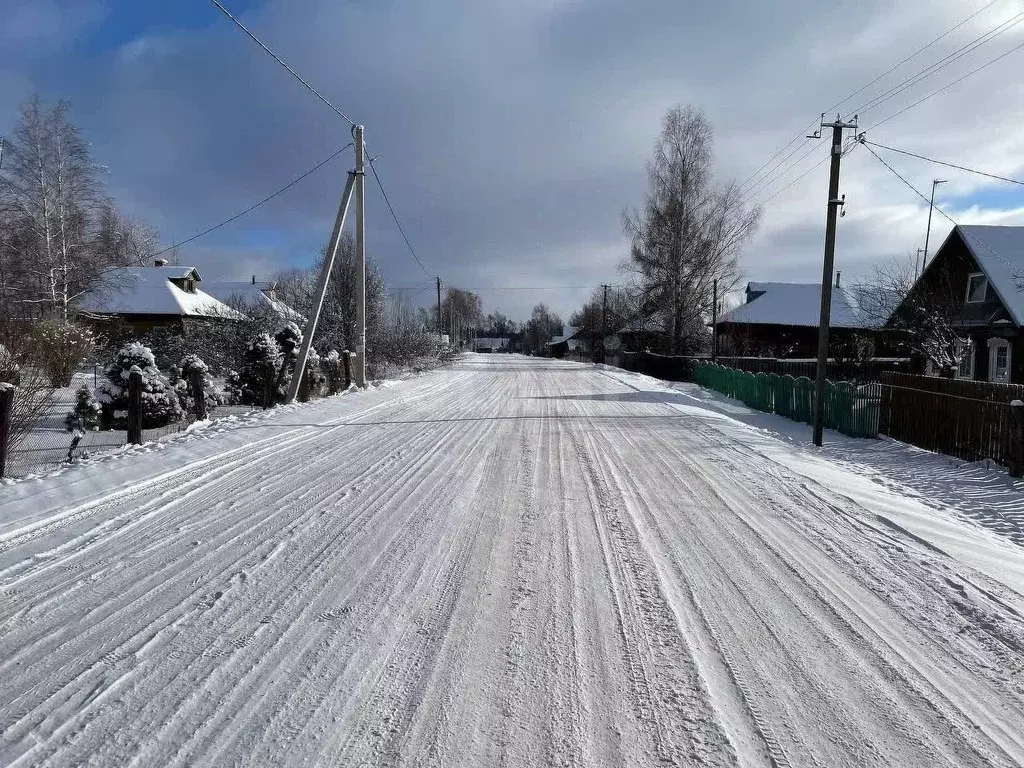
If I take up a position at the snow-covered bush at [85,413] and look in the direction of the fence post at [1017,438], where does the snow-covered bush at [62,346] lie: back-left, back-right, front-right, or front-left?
back-left

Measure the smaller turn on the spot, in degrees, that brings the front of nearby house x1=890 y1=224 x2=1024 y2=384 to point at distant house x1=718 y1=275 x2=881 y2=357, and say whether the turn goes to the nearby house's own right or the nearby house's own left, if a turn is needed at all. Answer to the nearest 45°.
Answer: approximately 90° to the nearby house's own right

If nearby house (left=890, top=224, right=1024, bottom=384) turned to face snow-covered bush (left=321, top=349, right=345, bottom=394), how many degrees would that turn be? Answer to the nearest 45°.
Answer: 0° — it already faces it

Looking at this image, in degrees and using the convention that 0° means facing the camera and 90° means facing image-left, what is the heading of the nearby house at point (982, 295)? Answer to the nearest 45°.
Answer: approximately 45°

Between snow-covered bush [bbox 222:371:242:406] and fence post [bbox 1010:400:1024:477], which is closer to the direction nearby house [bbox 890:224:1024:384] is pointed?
the snow-covered bush

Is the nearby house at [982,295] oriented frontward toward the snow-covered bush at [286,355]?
yes

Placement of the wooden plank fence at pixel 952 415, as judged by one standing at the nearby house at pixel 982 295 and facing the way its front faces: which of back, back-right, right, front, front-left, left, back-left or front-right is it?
front-left

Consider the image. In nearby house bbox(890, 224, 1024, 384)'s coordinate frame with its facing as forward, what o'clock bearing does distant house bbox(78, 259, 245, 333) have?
distant house bbox(78, 259, 245, 333) is roughly at 1 o'clock from nearby house bbox(890, 224, 1024, 384).

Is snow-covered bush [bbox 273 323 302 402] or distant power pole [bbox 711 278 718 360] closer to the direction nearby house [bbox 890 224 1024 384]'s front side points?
the snow-covered bush
